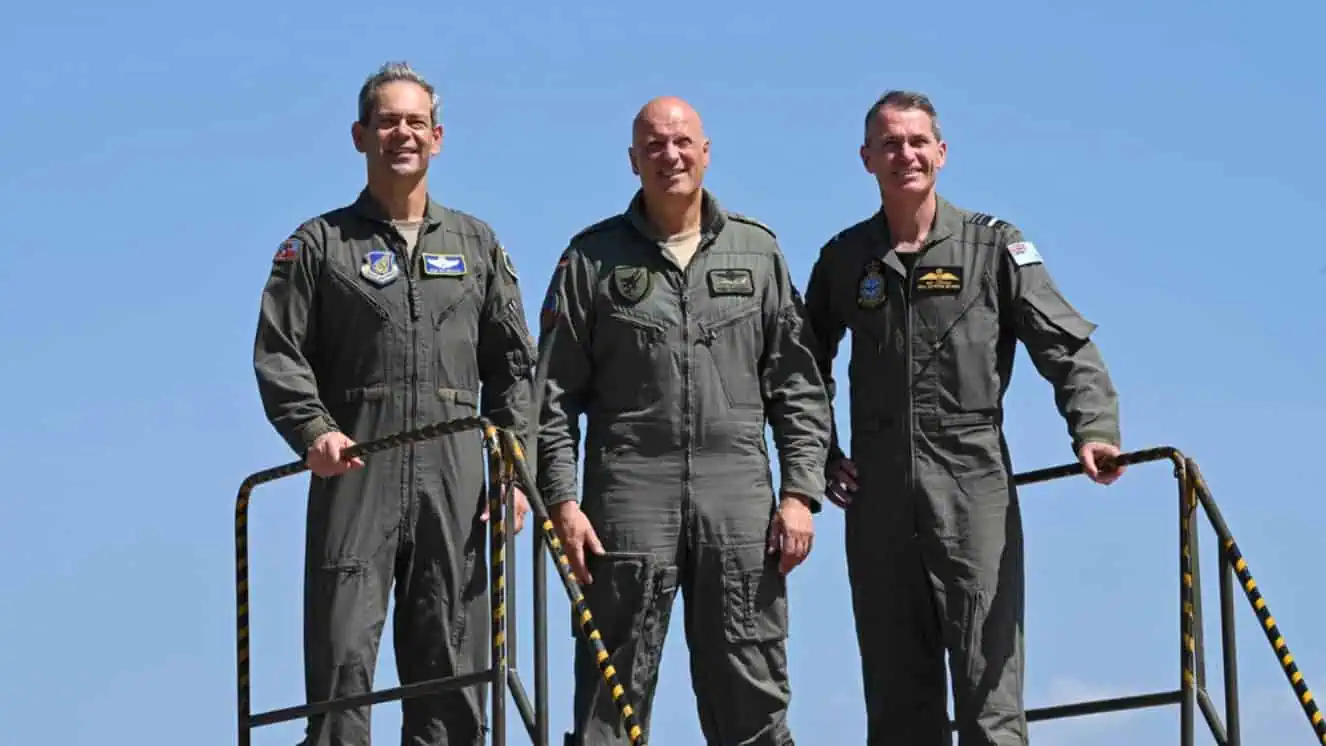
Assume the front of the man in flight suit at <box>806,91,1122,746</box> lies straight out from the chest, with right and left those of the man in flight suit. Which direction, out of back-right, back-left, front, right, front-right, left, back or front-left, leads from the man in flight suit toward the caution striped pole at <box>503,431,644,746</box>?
front-right

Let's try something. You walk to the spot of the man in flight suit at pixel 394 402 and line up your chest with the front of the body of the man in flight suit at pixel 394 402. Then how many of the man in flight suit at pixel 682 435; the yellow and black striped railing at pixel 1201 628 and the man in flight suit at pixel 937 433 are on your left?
3

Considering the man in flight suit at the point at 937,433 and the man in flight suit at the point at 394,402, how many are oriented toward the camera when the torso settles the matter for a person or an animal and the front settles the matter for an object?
2

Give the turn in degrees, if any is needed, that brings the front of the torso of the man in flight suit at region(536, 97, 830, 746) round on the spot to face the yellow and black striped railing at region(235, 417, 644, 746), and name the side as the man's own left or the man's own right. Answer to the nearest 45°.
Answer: approximately 45° to the man's own right

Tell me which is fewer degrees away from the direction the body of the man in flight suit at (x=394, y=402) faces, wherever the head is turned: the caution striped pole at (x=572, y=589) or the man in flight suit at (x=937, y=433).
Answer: the caution striped pole

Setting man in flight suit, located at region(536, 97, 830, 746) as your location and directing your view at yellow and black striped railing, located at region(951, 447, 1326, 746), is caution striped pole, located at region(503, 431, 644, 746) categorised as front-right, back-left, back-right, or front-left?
back-right

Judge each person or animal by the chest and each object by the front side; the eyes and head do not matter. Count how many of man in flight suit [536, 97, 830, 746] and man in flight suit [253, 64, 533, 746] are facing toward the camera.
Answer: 2

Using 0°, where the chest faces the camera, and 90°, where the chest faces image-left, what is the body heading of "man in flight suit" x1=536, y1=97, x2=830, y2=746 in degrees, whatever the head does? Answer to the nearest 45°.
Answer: approximately 0°

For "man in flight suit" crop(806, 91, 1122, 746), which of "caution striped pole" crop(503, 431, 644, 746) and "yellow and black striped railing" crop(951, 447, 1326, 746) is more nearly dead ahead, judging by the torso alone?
the caution striped pole

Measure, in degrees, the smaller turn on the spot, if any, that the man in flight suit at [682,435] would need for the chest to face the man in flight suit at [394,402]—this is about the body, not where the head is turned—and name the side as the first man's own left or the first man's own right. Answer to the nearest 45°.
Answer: approximately 90° to the first man's own right
